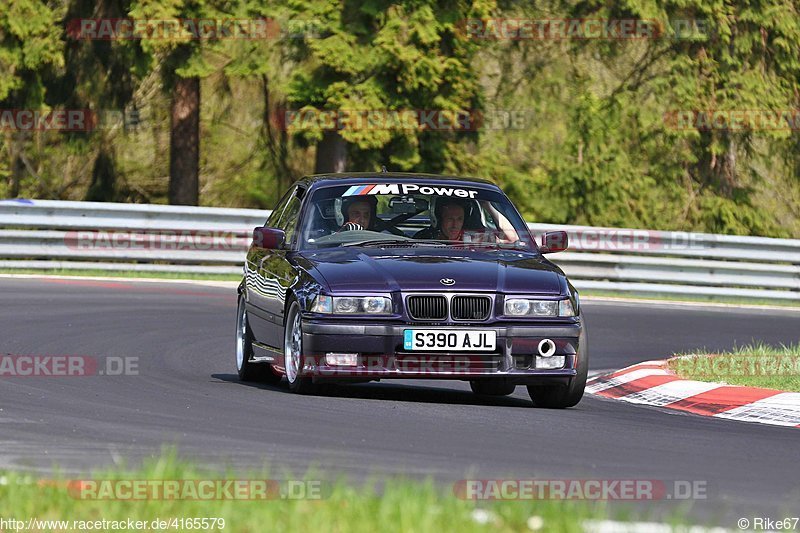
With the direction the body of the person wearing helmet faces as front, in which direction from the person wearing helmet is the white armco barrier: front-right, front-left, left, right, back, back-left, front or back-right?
back

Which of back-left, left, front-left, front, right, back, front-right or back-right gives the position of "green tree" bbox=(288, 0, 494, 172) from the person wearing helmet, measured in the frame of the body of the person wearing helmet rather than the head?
back

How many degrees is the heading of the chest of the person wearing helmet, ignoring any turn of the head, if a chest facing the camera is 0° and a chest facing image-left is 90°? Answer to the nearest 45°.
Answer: approximately 0°
